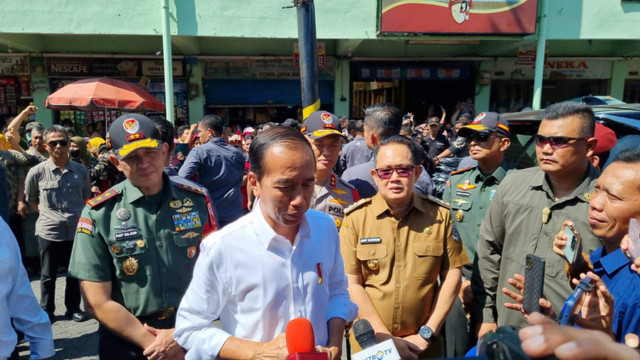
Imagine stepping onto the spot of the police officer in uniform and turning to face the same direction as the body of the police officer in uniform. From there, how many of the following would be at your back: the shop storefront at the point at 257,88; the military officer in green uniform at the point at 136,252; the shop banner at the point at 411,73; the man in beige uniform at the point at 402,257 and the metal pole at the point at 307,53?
3

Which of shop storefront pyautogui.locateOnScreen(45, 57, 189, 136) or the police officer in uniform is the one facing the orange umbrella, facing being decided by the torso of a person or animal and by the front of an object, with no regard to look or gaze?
the shop storefront

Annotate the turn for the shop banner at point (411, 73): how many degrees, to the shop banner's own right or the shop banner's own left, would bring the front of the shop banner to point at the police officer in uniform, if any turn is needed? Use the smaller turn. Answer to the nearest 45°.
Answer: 0° — it already faces them

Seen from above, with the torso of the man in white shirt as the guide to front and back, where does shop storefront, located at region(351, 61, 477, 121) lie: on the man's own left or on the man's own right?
on the man's own left

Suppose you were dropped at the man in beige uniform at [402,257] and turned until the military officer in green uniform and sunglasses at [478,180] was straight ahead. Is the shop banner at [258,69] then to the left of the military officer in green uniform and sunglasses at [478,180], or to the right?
left
